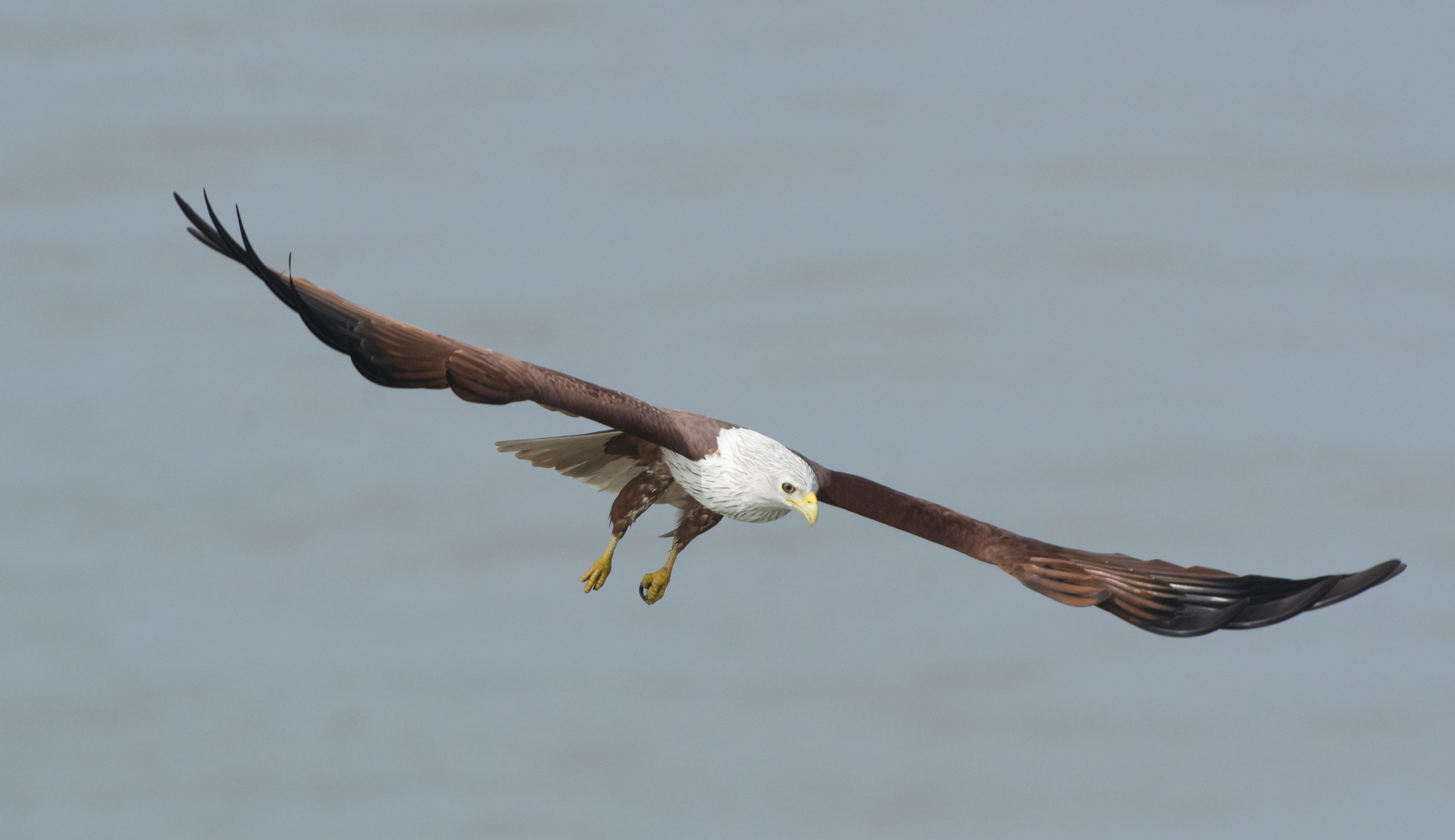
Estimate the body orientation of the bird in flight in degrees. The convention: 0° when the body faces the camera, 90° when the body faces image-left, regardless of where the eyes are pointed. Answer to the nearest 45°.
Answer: approximately 315°
